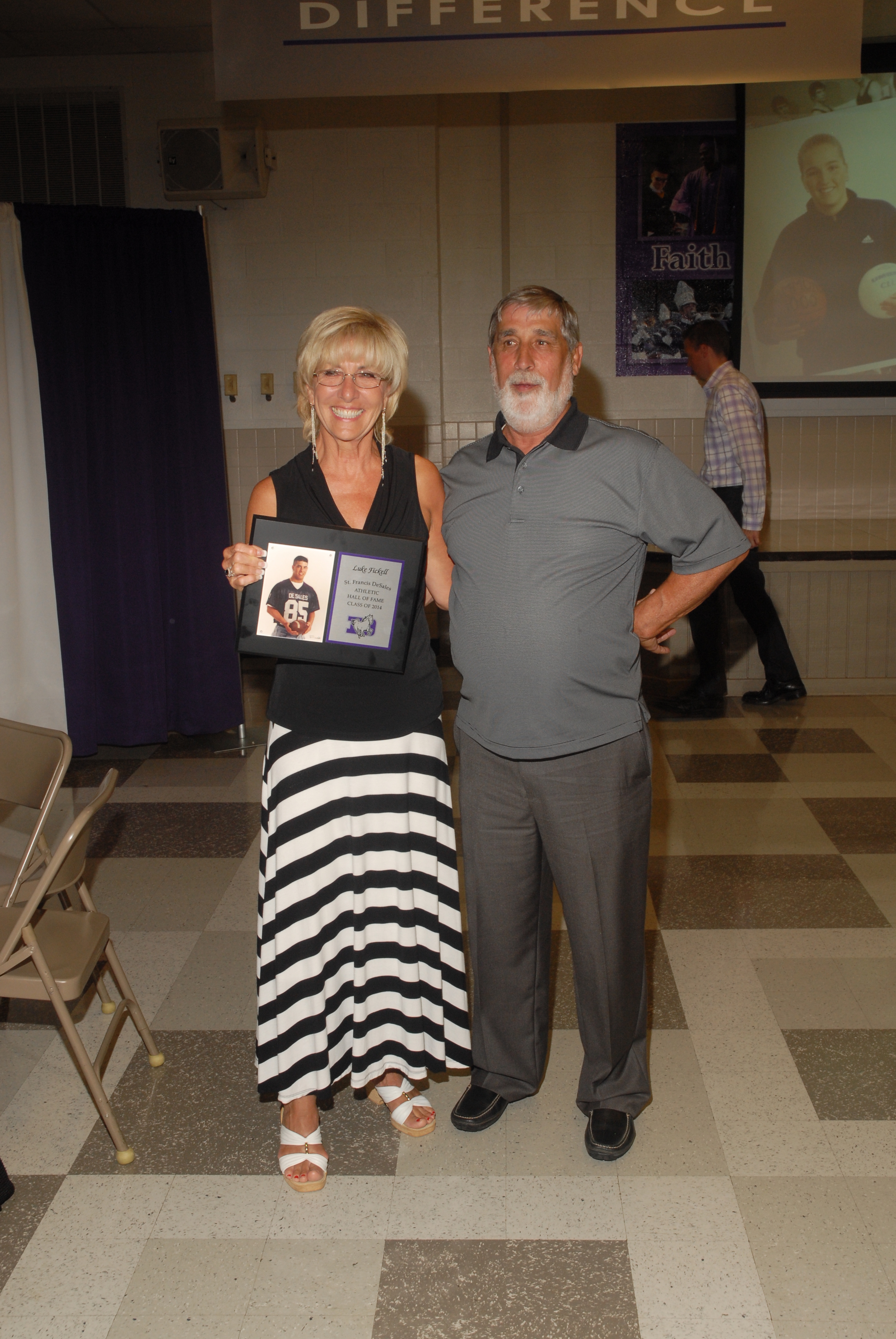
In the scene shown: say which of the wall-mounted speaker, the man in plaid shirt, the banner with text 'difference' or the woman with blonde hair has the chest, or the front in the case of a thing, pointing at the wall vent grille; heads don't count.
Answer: the man in plaid shirt

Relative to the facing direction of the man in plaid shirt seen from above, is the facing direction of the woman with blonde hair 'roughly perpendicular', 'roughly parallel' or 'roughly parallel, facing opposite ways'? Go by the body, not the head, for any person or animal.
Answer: roughly perpendicular

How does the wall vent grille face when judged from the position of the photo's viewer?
facing the viewer

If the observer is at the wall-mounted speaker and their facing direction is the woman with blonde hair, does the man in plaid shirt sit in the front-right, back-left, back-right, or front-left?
front-left

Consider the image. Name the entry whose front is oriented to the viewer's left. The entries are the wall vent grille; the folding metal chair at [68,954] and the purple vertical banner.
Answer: the folding metal chair

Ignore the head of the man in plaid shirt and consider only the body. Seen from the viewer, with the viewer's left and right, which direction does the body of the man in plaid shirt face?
facing to the left of the viewer

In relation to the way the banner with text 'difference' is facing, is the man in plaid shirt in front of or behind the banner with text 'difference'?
behind

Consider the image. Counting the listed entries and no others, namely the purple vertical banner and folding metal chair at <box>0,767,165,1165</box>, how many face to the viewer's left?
1

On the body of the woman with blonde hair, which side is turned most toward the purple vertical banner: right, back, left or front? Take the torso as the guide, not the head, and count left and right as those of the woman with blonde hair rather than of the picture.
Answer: back

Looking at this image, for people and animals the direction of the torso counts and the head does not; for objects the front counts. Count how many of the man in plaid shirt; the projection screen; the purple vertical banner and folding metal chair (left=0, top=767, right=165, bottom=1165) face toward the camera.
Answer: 2

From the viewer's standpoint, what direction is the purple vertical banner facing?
toward the camera
